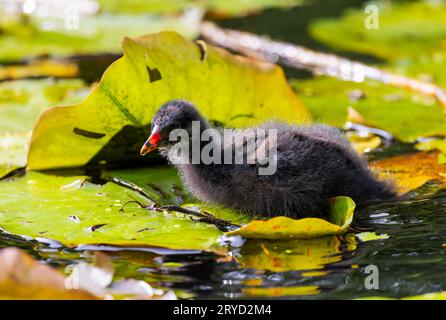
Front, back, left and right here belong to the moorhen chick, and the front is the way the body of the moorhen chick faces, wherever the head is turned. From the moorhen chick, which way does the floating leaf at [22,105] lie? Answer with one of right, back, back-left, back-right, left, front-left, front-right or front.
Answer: front-right

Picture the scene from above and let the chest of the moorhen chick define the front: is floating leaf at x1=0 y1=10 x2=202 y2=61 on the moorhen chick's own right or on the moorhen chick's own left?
on the moorhen chick's own right

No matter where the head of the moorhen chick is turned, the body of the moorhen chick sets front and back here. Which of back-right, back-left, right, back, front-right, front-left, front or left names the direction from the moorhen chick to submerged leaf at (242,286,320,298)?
left

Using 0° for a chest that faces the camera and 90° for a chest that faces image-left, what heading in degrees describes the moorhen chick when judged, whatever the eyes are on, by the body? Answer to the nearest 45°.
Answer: approximately 90°

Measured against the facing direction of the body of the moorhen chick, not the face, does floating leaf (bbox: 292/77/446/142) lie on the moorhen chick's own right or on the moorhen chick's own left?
on the moorhen chick's own right

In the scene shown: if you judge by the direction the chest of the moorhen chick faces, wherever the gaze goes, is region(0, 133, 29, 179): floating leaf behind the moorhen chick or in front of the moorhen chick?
in front

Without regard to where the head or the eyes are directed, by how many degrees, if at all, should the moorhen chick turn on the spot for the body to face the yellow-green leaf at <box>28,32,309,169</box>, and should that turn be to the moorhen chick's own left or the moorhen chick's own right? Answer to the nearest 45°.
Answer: approximately 45° to the moorhen chick's own right
